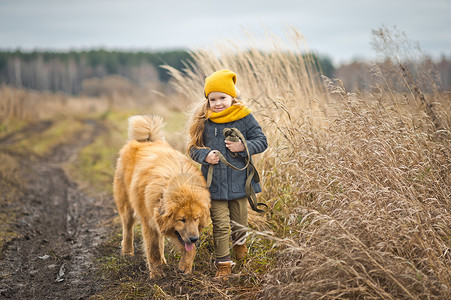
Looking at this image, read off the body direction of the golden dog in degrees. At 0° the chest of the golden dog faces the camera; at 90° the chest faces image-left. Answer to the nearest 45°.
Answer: approximately 315°

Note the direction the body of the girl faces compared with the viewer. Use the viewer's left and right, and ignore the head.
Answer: facing the viewer

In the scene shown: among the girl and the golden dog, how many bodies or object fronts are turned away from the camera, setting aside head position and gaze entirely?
0

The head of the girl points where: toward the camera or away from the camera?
toward the camera
